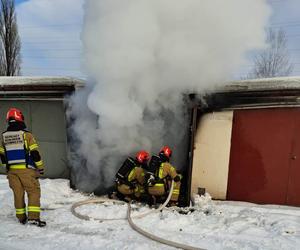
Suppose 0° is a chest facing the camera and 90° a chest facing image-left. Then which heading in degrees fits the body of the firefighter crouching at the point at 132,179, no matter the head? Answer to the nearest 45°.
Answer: approximately 225°

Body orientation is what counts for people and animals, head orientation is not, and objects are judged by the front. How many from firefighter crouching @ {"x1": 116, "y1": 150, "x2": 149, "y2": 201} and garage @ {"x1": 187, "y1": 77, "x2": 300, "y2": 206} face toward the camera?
1

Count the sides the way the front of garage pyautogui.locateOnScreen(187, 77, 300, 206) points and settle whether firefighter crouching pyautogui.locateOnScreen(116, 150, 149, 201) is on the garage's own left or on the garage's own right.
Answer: on the garage's own right

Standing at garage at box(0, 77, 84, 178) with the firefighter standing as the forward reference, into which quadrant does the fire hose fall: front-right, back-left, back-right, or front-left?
front-left

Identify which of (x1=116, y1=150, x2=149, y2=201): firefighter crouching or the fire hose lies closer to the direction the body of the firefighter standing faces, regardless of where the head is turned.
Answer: the firefighter crouching

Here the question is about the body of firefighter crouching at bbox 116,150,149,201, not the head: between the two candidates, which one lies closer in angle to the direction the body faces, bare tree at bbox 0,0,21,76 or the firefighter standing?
the bare tree

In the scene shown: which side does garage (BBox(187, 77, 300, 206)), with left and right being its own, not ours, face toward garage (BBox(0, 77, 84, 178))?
right

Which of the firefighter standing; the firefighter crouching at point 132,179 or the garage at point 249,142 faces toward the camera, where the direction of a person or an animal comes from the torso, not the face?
the garage

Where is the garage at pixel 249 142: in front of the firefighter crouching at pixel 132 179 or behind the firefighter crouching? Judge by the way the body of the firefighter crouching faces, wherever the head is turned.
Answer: in front

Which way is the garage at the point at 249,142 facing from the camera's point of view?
toward the camera

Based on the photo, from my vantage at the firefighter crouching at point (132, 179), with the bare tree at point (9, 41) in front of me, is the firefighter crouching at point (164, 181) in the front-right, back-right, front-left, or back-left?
back-right

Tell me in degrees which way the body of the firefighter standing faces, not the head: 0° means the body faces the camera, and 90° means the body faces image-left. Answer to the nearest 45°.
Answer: approximately 225°

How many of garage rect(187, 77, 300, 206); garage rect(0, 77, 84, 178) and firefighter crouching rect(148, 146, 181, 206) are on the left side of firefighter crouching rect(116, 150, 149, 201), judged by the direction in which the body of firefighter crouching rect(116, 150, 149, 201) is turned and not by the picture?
1

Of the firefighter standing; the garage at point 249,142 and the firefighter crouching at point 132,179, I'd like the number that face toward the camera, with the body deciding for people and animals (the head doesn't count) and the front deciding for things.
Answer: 1
